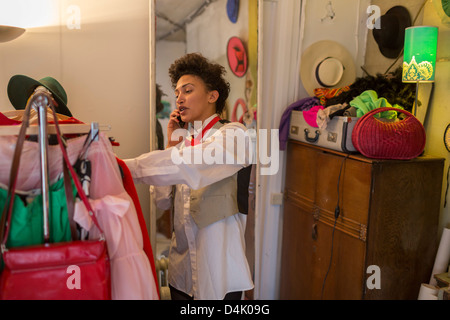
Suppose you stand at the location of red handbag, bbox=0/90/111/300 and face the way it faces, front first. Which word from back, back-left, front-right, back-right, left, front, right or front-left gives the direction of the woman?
back-left

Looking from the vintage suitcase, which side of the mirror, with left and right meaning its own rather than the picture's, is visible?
left

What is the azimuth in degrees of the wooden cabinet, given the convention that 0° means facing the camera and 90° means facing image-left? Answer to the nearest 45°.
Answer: approximately 45°

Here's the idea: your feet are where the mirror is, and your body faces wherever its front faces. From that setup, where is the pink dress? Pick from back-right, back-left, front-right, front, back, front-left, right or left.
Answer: front

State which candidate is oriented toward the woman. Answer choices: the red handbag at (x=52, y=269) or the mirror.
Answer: the mirror

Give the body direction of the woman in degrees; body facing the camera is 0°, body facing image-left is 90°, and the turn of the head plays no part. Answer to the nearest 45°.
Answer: approximately 45°

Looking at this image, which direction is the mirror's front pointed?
toward the camera

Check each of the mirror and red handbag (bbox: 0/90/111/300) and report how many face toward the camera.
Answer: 2

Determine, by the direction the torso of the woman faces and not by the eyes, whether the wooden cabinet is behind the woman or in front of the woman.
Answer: behind

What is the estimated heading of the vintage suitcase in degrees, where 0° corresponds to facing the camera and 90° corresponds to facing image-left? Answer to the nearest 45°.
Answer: approximately 45°

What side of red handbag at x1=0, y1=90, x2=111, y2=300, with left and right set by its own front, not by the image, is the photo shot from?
front

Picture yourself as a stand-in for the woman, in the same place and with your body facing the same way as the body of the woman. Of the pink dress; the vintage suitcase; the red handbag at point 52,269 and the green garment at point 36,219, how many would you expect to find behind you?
1
